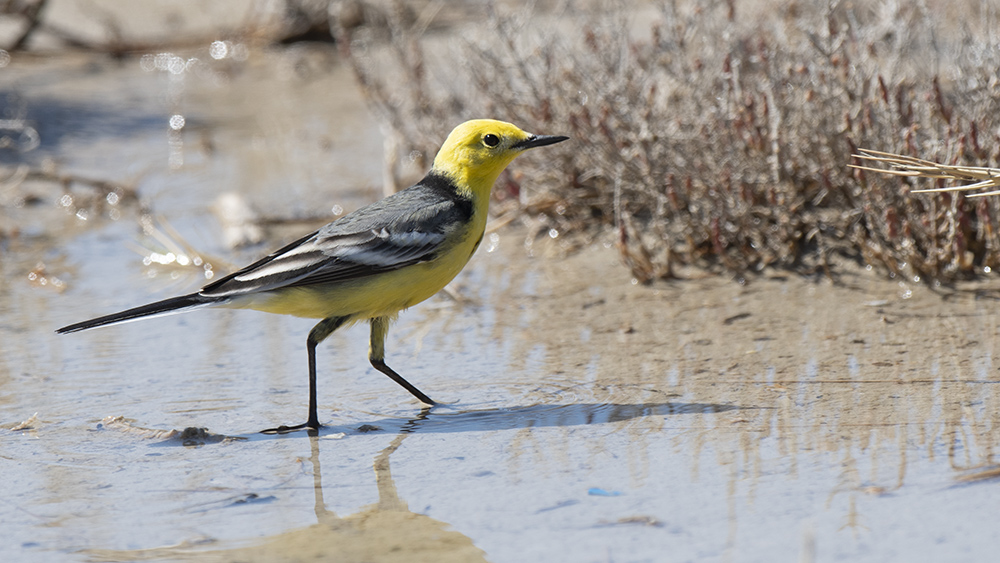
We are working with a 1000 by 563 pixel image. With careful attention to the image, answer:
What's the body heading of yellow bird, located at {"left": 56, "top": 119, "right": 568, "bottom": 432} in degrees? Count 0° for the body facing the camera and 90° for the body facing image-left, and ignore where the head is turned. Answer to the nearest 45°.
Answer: approximately 270°
